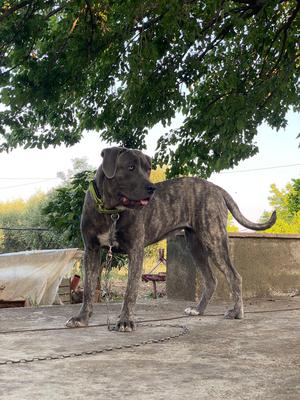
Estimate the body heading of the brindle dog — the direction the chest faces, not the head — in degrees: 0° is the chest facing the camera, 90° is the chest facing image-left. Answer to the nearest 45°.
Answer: approximately 45°

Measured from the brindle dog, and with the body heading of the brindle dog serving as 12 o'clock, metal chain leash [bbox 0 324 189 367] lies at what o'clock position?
The metal chain leash is roughly at 11 o'clock from the brindle dog.

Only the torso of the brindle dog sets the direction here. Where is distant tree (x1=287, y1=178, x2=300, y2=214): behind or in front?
behind

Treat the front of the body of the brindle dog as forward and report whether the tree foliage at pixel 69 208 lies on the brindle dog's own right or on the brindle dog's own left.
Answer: on the brindle dog's own right
